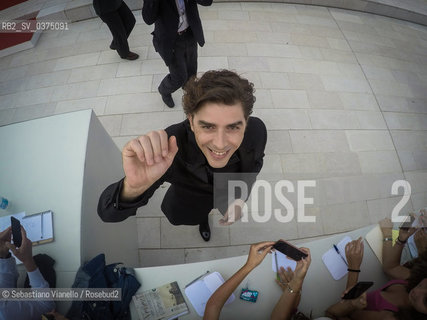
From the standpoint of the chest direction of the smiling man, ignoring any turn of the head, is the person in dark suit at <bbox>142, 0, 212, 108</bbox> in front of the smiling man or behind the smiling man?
behind

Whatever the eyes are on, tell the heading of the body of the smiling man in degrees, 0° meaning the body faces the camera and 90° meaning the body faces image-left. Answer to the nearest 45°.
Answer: approximately 0°
